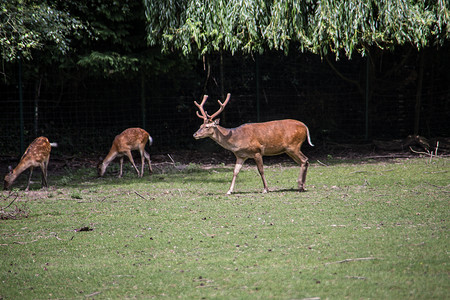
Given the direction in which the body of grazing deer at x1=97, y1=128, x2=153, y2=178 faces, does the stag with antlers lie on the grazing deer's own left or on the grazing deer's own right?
on the grazing deer's own left

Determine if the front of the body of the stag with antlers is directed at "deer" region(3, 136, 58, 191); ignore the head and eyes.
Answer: yes

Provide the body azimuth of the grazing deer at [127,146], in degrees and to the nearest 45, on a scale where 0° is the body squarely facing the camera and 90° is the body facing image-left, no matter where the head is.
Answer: approximately 90°

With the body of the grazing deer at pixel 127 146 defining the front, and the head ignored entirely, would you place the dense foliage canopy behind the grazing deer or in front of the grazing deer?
behind

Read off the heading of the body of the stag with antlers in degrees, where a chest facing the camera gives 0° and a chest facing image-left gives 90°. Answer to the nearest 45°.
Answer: approximately 90°

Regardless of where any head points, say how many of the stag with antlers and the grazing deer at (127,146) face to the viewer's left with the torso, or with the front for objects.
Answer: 2

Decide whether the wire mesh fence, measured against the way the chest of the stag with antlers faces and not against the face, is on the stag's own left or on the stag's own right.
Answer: on the stag's own right

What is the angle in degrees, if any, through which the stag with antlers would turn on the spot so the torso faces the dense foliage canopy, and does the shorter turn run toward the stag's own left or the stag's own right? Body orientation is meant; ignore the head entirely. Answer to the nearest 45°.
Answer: approximately 90° to the stag's own right

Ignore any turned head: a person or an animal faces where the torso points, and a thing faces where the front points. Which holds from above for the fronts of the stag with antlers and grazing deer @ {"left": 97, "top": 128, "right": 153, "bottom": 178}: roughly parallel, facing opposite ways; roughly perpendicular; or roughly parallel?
roughly parallel

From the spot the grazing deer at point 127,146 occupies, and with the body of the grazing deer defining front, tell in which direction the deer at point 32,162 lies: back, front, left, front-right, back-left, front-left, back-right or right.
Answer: front-left
